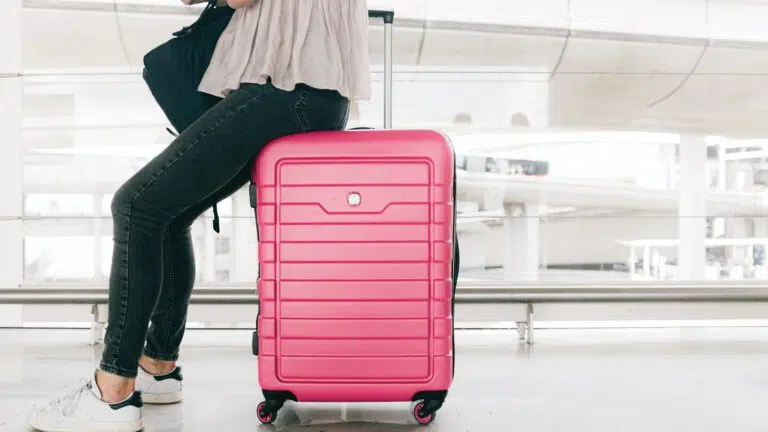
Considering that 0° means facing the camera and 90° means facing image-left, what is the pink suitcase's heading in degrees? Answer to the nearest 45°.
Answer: approximately 0°

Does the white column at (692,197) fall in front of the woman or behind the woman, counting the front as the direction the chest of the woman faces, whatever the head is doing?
behind

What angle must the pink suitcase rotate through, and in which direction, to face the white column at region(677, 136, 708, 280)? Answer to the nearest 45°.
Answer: approximately 135° to its left

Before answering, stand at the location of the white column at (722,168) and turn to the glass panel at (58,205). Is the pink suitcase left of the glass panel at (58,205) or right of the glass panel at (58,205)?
left

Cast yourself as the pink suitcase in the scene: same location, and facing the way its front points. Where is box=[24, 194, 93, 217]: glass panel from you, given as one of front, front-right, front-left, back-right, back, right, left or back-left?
back-right

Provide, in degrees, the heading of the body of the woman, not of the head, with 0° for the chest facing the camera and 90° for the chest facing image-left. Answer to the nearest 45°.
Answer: approximately 90°

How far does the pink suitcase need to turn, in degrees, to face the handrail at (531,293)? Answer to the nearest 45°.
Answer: approximately 135° to its left
